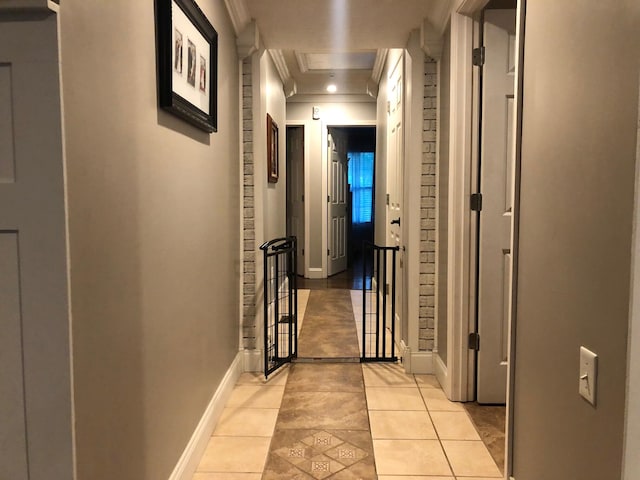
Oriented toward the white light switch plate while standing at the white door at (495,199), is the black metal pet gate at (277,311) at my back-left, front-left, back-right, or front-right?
back-right

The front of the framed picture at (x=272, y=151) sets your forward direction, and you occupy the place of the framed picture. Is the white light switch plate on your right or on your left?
on your right

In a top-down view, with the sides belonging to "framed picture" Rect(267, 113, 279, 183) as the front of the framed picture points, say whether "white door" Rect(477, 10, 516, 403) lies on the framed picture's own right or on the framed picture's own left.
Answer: on the framed picture's own right

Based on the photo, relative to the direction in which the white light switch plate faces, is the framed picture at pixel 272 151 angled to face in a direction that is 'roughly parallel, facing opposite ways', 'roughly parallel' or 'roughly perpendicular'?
roughly parallel, facing opposite ways

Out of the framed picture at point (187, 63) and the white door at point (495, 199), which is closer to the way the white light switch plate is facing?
the framed picture

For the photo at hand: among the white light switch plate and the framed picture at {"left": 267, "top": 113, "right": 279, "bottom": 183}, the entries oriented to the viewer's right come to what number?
1

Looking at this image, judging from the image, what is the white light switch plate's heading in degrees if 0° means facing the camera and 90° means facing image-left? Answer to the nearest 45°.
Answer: approximately 45°

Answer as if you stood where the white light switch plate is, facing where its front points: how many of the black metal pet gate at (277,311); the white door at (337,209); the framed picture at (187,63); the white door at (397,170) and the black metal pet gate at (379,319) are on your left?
0

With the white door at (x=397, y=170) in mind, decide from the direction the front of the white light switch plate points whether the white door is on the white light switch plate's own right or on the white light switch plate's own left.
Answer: on the white light switch plate's own right

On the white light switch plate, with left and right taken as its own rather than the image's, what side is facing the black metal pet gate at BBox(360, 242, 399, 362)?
right

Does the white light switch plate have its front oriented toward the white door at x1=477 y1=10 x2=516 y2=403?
no

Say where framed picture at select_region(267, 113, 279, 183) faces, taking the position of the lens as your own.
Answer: facing to the right of the viewer

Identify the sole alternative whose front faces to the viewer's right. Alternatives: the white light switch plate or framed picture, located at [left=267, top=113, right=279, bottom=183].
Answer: the framed picture

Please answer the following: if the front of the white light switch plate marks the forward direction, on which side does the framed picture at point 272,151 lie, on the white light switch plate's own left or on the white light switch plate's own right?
on the white light switch plate's own right

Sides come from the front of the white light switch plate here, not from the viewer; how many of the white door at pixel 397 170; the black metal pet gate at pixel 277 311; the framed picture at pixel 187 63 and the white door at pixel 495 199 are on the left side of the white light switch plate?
0

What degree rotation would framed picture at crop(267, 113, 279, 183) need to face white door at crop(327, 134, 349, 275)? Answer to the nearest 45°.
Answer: approximately 90° to its left

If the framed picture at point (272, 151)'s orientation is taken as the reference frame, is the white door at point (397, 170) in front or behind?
in front

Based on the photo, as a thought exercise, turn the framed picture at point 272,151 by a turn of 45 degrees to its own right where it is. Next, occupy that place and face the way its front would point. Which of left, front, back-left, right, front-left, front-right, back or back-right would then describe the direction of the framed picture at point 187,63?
front-right

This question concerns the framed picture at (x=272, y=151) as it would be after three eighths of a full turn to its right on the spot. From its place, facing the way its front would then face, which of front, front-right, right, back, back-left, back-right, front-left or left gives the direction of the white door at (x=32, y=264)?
front-left
